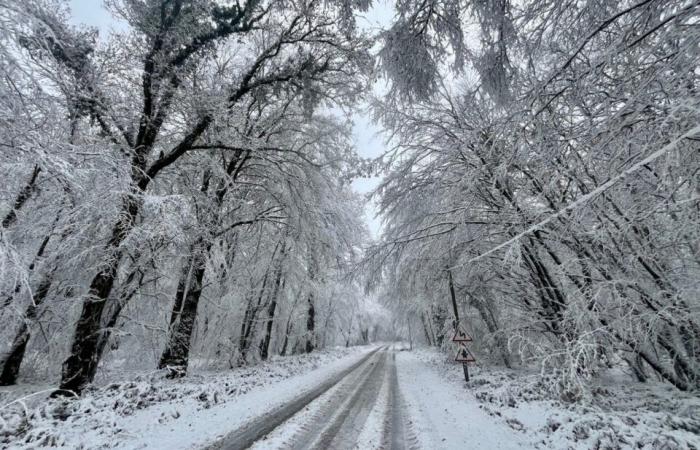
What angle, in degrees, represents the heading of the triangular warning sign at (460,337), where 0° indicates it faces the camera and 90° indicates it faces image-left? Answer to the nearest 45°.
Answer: approximately 0°
